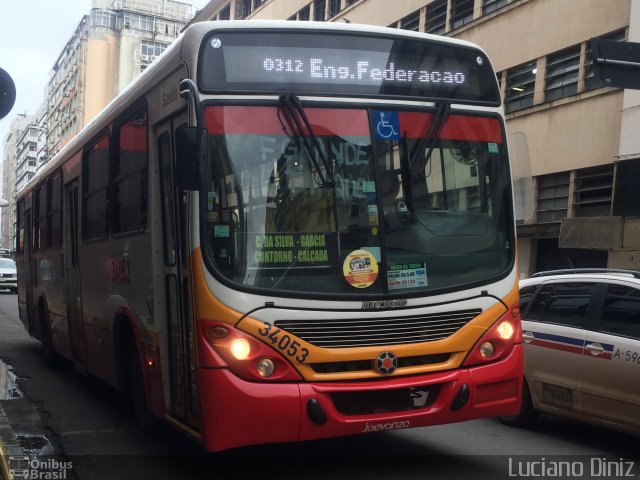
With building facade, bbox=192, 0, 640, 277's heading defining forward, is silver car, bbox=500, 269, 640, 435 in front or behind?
in front

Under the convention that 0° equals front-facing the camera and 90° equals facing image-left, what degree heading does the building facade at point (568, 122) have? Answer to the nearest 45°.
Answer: approximately 45°

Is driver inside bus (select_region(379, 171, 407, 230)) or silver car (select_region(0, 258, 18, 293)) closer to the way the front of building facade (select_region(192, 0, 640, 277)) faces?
the driver inside bus
